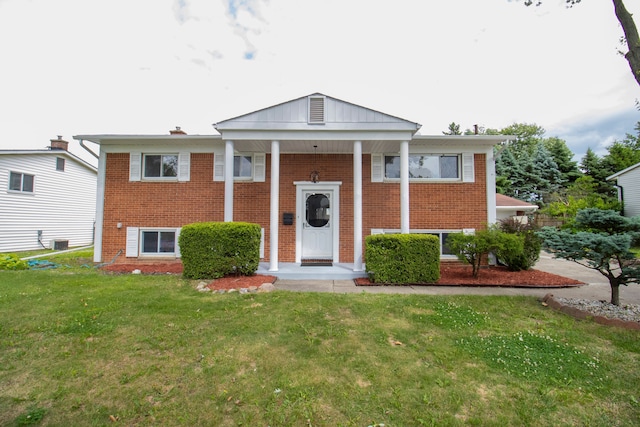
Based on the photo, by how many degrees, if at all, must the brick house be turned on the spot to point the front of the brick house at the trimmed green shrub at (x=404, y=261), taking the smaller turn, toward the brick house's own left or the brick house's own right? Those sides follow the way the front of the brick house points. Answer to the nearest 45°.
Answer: approximately 45° to the brick house's own left

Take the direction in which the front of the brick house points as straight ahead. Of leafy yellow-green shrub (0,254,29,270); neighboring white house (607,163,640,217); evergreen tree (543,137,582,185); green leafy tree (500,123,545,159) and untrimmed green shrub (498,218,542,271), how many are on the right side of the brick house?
1

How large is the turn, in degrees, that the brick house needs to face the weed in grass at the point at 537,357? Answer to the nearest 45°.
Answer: approximately 45° to its left

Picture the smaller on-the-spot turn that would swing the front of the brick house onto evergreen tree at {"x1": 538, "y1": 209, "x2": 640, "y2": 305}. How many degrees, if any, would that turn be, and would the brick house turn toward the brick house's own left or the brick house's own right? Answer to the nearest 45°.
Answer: approximately 45° to the brick house's own left

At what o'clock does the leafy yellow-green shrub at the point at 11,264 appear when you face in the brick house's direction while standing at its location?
The leafy yellow-green shrub is roughly at 3 o'clock from the brick house.

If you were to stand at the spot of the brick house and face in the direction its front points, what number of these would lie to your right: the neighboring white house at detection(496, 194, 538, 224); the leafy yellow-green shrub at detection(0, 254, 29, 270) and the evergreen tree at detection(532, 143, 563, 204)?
1

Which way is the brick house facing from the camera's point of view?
toward the camera

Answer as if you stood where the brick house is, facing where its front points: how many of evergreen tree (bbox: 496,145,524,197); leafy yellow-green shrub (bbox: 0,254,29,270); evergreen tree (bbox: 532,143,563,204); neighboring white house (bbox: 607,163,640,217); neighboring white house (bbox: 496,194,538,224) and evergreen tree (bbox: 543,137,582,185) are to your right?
1

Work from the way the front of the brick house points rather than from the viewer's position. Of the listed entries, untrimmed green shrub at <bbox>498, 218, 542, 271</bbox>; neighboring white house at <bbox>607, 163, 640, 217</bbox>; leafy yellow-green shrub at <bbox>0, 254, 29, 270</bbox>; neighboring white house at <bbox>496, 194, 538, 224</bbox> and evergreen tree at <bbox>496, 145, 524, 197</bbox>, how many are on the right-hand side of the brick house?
1

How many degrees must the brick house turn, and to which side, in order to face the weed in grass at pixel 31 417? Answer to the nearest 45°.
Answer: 0° — it already faces it

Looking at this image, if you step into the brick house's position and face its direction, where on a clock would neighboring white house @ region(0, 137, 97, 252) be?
The neighboring white house is roughly at 4 o'clock from the brick house.

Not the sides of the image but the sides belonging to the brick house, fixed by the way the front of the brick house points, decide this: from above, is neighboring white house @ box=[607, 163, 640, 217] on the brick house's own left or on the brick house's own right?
on the brick house's own left

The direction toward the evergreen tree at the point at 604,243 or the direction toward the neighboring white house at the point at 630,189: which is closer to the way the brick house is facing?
the evergreen tree

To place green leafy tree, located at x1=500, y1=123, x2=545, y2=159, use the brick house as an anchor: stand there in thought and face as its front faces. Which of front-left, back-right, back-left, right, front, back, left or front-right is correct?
back-left

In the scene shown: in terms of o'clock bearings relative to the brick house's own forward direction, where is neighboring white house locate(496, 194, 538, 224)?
The neighboring white house is roughly at 8 o'clock from the brick house.

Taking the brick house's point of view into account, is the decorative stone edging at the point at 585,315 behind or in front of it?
in front
